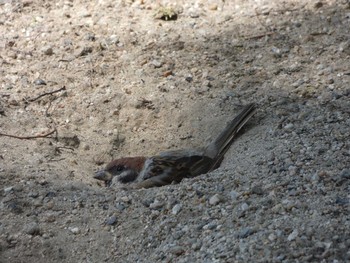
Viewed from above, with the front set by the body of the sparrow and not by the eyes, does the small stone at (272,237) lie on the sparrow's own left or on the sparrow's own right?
on the sparrow's own left

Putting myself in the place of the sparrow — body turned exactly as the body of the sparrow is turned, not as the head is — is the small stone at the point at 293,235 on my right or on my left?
on my left

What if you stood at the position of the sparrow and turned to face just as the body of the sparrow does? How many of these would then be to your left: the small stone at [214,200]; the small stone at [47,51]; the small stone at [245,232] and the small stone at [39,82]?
2

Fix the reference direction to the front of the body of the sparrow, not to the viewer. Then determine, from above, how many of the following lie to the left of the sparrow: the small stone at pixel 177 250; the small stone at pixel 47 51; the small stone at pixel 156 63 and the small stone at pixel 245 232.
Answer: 2

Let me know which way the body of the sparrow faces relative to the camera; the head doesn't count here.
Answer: to the viewer's left

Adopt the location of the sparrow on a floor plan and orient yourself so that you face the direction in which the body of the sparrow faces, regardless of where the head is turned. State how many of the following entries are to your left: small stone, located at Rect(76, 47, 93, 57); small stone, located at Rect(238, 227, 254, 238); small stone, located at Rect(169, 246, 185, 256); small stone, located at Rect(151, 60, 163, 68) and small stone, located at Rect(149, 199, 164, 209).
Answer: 3

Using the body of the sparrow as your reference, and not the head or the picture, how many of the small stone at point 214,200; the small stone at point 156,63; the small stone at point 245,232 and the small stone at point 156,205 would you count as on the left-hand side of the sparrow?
3

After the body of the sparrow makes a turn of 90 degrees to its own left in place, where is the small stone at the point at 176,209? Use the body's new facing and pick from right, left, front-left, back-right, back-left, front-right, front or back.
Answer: front

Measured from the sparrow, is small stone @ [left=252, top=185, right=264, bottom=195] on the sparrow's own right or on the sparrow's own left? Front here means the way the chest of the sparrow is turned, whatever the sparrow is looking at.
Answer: on the sparrow's own left

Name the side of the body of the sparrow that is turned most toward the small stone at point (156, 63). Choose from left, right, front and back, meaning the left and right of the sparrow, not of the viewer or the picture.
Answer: right

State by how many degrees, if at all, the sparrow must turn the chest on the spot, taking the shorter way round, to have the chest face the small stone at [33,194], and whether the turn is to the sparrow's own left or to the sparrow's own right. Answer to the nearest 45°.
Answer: approximately 45° to the sparrow's own left

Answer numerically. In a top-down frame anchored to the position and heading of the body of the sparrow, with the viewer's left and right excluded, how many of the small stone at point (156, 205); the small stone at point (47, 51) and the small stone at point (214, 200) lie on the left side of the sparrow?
2
